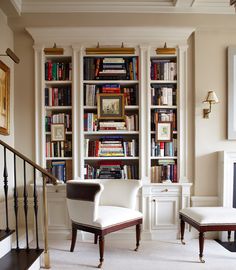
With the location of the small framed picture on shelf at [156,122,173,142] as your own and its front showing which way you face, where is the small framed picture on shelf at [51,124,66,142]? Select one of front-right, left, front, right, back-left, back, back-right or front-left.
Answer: right

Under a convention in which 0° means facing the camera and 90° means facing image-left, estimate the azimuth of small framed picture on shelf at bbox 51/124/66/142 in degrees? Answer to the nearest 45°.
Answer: approximately 0°

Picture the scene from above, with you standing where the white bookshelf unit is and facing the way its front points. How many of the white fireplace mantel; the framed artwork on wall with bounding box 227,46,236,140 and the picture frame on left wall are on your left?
2

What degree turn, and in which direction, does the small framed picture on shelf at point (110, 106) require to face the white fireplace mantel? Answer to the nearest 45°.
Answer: approximately 90° to its left

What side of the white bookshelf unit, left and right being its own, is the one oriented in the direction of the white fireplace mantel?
left

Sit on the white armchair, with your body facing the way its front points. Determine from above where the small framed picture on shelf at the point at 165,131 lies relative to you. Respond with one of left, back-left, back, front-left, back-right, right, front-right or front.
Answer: left

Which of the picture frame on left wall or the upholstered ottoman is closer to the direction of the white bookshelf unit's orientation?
the upholstered ottoman

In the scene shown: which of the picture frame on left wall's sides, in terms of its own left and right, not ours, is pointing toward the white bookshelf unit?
front

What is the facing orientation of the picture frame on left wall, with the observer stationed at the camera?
facing to the right of the viewer

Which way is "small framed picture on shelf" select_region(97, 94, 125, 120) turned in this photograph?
toward the camera

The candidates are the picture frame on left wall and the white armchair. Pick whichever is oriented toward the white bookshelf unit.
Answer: the picture frame on left wall

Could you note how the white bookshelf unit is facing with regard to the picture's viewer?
facing the viewer

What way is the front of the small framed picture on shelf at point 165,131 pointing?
toward the camera
